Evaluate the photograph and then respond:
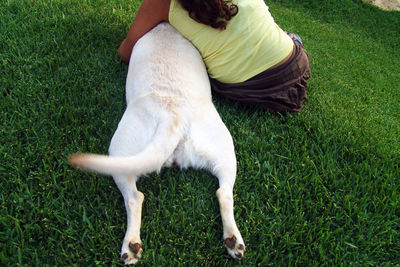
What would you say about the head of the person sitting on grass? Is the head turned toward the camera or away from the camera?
away from the camera

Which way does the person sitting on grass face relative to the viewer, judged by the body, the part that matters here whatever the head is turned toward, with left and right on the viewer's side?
facing away from the viewer
